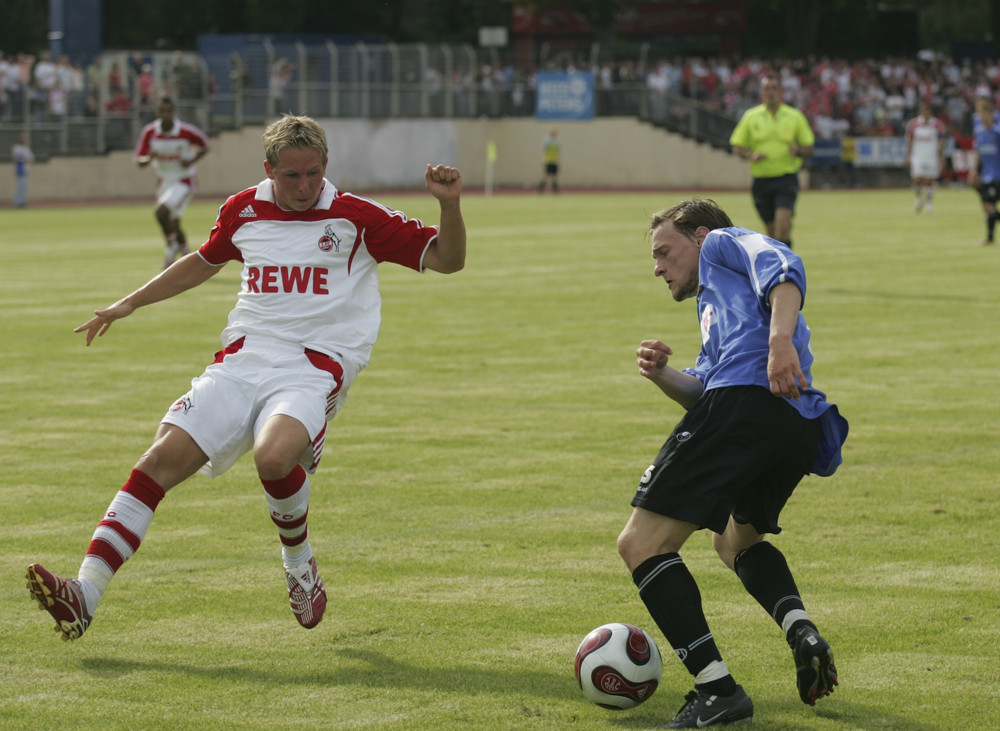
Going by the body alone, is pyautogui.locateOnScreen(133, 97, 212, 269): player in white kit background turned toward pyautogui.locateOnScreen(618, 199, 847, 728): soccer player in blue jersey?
yes

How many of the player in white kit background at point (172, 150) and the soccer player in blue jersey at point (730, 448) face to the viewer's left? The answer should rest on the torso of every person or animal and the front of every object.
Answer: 1

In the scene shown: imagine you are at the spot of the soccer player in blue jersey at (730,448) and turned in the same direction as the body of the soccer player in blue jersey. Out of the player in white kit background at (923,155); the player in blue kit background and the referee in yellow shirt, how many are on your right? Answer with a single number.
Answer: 3

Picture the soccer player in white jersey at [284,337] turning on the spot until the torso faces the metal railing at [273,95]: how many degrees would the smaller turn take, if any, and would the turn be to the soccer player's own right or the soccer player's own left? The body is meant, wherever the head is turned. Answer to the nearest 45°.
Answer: approximately 180°

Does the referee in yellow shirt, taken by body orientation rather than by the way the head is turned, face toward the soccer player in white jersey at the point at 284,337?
yes

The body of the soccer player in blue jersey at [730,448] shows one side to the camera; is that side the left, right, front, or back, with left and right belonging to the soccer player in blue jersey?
left

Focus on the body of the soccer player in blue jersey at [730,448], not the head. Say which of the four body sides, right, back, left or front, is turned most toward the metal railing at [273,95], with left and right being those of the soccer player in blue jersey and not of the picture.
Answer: right

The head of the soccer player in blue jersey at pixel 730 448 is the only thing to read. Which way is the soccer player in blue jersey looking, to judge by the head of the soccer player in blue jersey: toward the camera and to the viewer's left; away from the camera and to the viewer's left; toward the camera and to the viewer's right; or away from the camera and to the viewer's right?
toward the camera and to the viewer's left

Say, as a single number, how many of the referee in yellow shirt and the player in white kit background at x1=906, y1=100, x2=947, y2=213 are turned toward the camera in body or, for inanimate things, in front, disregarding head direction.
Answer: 2

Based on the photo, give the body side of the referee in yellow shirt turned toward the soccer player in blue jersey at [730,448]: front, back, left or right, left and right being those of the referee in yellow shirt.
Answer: front

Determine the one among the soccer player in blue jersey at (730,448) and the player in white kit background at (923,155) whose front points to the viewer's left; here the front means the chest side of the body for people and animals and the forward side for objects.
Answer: the soccer player in blue jersey
